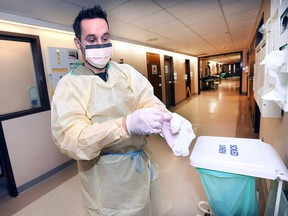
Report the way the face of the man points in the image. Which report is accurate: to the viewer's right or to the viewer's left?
to the viewer's right

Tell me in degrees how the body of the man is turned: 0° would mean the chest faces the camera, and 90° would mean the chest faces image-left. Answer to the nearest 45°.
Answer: approximately 315°

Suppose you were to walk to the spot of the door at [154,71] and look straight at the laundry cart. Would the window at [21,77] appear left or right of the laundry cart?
right

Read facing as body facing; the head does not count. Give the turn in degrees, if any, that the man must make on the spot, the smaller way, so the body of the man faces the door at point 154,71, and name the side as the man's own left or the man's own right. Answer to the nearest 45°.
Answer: approximately 135° to the man's own left

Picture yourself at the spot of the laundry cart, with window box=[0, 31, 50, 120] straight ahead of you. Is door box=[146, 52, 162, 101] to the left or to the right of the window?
right
